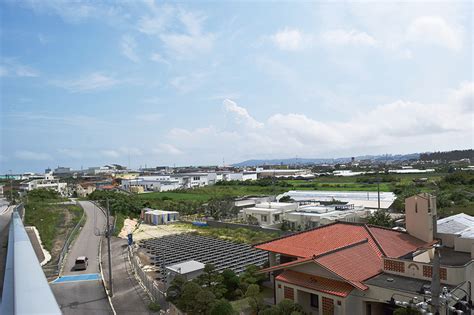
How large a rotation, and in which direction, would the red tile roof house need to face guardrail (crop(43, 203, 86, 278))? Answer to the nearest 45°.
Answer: approximately 45° to its right

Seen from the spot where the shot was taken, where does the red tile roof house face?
facing the viewer and to the left of the viewer

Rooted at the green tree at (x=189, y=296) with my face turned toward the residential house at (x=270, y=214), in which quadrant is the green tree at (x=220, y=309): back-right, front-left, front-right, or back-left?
back-right

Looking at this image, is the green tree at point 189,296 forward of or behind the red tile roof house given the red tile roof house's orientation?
forward

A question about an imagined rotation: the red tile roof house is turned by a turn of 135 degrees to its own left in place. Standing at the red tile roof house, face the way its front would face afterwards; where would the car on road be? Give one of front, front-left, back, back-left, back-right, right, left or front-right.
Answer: back

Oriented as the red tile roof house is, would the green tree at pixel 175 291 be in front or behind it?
in front

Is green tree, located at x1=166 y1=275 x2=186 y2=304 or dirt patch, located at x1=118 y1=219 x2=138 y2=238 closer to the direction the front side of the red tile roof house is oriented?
the green tree

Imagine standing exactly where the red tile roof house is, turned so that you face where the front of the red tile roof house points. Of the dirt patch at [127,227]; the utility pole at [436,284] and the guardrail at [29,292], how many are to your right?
1

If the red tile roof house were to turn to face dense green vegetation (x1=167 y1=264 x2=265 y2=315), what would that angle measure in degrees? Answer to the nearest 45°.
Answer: approximately 45° to its right

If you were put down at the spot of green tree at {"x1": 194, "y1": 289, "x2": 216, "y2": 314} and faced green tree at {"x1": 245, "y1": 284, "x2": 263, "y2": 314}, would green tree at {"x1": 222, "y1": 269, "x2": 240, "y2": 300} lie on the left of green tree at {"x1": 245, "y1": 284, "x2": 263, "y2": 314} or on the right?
left

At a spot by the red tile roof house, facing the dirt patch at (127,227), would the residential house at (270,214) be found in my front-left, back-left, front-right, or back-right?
front-right

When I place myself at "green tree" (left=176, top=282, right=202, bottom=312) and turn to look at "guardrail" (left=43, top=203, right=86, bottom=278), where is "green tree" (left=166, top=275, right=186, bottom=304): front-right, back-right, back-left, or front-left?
front-right

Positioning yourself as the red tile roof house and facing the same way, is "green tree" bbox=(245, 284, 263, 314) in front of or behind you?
in front

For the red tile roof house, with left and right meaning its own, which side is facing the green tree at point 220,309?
front
